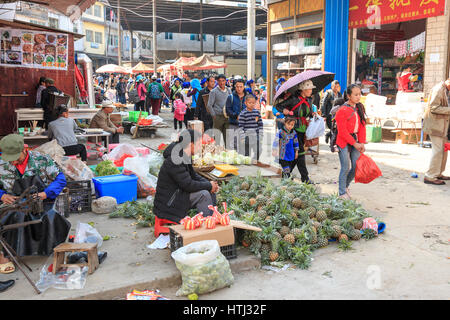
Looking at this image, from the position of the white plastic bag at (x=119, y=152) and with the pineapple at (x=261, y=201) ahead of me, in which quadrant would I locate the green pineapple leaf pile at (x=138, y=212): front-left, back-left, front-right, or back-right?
front-right

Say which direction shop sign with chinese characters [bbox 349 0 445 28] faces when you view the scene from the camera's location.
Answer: facing the viewer and to the left of the viewer

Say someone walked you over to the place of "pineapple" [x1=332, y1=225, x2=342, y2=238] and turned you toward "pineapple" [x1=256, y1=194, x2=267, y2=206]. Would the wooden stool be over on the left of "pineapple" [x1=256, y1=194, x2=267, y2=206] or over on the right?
left

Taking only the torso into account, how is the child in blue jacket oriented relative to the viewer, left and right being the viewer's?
facing the viewer

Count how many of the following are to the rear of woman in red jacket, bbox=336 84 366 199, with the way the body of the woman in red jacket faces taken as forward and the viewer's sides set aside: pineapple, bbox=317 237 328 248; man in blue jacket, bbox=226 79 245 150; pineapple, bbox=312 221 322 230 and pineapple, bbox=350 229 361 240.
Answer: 1

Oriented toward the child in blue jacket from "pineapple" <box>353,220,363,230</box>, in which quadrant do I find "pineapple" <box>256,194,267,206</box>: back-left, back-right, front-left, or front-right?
front-left

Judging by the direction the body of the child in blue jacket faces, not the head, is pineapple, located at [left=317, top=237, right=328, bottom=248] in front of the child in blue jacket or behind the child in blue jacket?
in front

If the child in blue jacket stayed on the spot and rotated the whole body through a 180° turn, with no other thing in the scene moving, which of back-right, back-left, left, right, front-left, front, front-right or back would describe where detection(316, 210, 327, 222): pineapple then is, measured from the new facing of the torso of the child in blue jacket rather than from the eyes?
back

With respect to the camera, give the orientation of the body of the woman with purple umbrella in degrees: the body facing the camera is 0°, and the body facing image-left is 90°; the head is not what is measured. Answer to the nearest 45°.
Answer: approximately 315°

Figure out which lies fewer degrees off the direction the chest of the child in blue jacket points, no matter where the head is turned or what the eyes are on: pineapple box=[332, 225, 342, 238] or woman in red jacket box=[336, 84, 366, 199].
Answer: the pineapple

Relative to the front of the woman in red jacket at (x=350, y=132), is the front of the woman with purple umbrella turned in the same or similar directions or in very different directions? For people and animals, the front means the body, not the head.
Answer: same or similar directions

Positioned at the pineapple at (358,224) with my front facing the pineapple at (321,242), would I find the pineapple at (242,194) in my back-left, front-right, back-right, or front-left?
front-right

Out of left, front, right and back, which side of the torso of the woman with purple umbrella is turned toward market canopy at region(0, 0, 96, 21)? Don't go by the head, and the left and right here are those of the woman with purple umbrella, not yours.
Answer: back

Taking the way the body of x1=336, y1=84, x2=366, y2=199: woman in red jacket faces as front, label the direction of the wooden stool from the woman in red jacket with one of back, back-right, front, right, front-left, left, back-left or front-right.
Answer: right

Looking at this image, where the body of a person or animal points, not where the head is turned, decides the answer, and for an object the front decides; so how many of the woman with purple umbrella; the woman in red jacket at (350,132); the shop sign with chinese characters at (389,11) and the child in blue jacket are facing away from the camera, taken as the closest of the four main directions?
0

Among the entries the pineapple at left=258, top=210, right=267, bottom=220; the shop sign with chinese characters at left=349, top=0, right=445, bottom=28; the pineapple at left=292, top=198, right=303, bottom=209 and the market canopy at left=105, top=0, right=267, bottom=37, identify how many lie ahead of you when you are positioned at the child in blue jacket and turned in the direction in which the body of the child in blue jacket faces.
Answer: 2

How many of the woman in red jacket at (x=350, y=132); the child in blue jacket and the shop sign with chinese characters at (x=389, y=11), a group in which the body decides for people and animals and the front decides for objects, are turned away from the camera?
0

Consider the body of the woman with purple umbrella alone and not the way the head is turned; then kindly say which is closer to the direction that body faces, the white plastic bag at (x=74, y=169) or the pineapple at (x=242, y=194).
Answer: the pineapple

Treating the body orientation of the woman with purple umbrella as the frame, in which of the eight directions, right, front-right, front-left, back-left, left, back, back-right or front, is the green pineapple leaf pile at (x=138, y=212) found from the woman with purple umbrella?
right

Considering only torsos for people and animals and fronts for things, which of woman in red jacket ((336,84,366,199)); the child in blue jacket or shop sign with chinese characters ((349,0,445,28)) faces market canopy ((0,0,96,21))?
the shop sign with chinese characters
